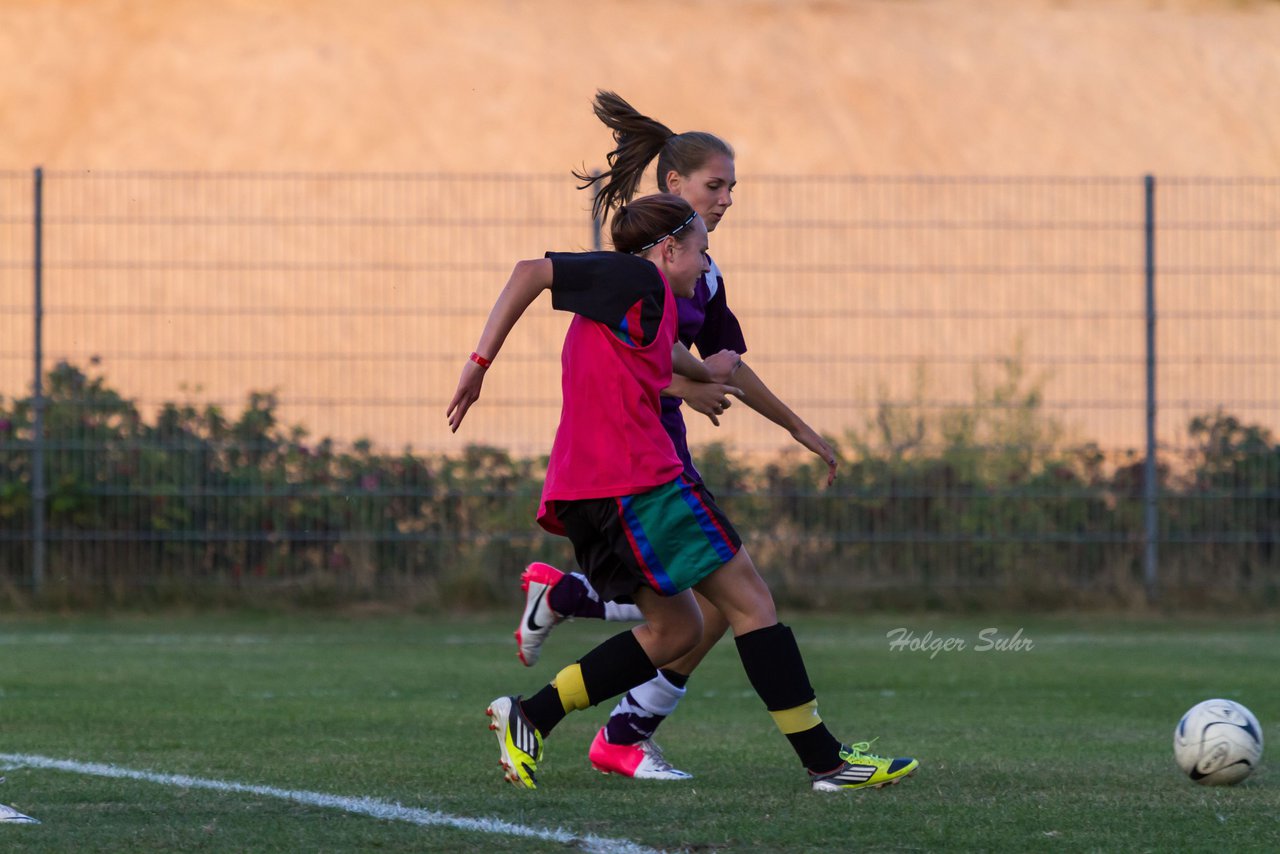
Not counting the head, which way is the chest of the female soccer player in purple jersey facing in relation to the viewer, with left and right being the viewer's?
facing to the right of the viewer

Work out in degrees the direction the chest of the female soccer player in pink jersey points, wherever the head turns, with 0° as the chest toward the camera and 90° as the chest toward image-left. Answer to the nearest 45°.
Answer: approximately 270°

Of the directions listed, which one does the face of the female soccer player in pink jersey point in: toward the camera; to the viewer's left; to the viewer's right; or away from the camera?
to the viewer's right

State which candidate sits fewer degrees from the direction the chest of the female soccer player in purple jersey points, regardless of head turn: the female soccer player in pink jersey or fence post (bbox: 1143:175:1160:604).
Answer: the fence post

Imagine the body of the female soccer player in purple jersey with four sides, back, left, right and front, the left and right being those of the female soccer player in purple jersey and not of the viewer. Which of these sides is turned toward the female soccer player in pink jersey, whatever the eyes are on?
right

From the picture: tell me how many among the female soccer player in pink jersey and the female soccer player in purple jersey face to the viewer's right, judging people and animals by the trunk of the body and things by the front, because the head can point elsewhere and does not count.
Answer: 2

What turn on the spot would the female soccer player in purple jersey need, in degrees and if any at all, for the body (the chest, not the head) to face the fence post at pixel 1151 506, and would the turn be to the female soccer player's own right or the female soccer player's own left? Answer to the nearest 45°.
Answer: approximately 45° to the female soccer player's own left
